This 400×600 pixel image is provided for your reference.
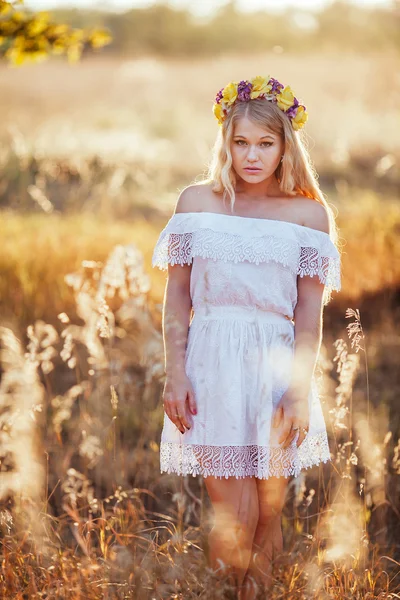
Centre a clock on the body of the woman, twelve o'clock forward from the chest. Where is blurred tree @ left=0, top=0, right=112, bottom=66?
The blurred tree is roughly at 5 o'clock from the woman.

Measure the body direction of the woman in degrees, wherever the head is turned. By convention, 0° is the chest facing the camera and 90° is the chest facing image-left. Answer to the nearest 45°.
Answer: approximately 0°
